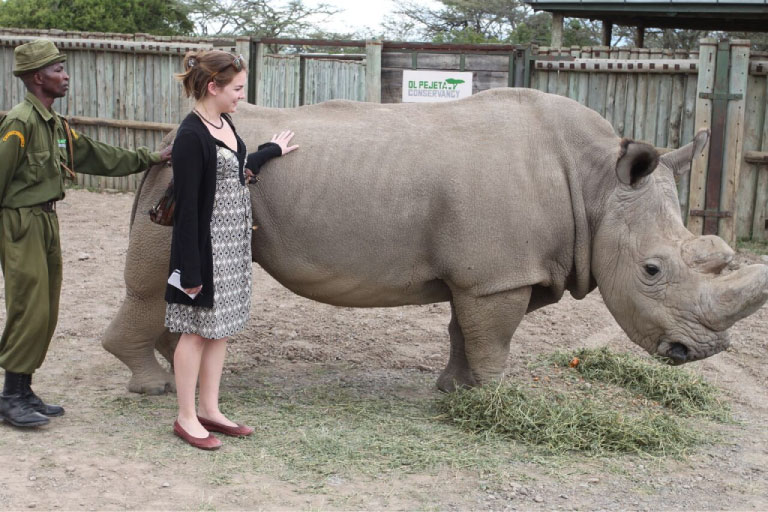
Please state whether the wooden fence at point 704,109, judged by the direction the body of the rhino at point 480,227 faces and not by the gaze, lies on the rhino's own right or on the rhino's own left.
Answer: on the rhino's own left

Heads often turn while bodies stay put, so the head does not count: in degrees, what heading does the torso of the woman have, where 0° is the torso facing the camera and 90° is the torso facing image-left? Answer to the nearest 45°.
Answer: approximately 315°

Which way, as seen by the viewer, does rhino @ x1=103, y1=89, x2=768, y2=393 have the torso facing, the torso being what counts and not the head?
to the viewer's right

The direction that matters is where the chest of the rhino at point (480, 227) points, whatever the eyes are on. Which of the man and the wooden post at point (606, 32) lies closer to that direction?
the wooden post

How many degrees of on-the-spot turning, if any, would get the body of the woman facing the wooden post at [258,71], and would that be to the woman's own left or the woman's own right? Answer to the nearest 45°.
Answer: approximately 135° to the woman's own left

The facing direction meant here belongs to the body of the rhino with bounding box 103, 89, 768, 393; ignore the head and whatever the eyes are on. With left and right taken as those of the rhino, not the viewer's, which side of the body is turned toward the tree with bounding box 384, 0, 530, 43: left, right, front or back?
left

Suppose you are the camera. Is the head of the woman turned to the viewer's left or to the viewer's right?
to the viewer's right

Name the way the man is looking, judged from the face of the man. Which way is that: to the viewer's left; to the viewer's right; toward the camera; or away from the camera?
to the viewer's right
